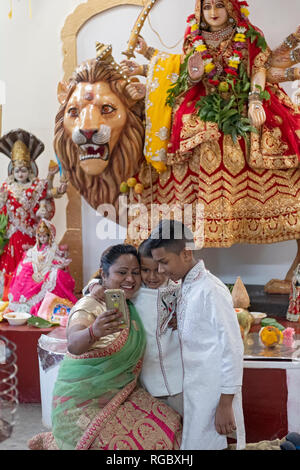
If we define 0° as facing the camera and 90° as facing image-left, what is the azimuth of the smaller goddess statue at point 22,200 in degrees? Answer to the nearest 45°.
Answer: approximately 0°

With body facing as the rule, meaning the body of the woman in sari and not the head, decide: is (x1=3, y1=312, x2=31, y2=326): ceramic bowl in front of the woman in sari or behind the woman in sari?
behind

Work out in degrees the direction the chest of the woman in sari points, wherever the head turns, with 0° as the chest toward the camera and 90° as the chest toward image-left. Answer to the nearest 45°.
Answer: approximately 315°

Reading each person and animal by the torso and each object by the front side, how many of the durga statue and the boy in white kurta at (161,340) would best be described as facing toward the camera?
2

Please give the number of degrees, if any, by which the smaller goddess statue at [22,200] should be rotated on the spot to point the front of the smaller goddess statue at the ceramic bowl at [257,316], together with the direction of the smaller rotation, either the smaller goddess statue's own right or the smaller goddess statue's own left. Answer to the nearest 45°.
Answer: approximately 45° to the smaller goddess statue's own left

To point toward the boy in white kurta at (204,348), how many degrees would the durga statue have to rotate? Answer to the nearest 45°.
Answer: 0° — it already faces them
